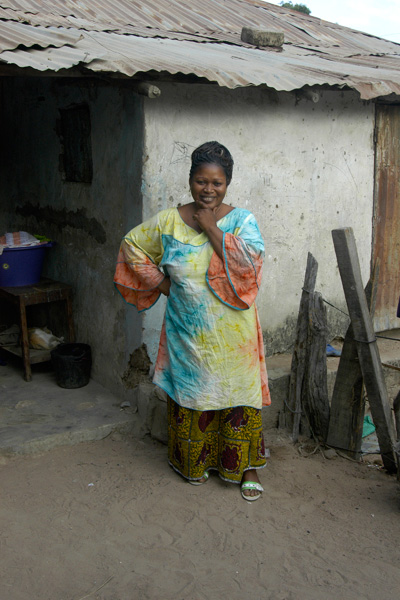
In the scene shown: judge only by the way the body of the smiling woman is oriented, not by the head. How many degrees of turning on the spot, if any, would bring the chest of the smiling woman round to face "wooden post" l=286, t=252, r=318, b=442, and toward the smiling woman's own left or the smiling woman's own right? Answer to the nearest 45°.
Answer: approximately 135° to the smiling woman's own left

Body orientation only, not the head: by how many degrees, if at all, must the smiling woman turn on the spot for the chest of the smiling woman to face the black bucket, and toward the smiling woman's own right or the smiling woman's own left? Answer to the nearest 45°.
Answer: approximately 135° to the smiling woman's own right

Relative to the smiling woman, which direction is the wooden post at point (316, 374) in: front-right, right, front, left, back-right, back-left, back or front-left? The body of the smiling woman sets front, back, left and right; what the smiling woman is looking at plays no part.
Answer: back-left

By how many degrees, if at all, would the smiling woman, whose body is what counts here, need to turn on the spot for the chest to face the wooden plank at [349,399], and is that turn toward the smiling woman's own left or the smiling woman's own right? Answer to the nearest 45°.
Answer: approximately 135° to the smiling woman's own left

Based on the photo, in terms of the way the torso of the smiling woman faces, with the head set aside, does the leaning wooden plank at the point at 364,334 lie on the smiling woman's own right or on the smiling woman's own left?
on the smiling woman's own left

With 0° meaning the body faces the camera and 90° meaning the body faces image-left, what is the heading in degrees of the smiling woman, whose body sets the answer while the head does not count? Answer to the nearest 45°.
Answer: approximately 0°
